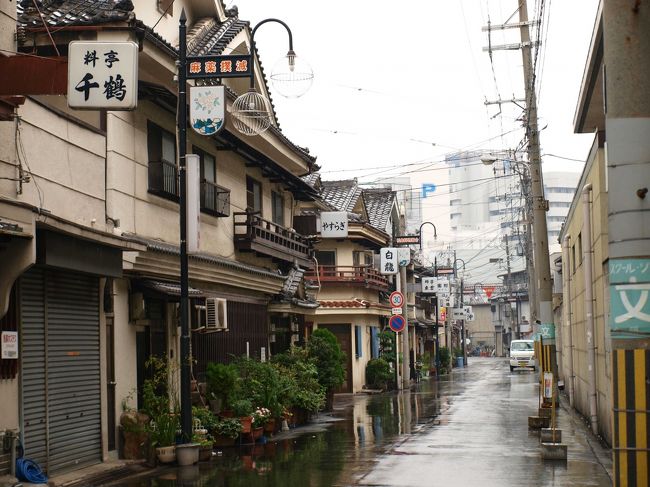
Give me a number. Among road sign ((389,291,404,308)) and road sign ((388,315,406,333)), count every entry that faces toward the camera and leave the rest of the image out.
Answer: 2

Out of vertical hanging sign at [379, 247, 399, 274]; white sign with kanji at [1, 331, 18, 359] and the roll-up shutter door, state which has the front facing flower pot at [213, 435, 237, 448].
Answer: the vertical hanging sign

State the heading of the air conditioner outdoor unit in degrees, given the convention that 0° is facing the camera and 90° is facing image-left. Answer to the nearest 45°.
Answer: approximately 315°

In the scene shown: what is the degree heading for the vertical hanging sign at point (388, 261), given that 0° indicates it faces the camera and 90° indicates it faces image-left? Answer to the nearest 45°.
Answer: approximately 0°

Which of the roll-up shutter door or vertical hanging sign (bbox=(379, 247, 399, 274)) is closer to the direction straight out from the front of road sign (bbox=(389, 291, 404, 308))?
the roll-up shutter door
